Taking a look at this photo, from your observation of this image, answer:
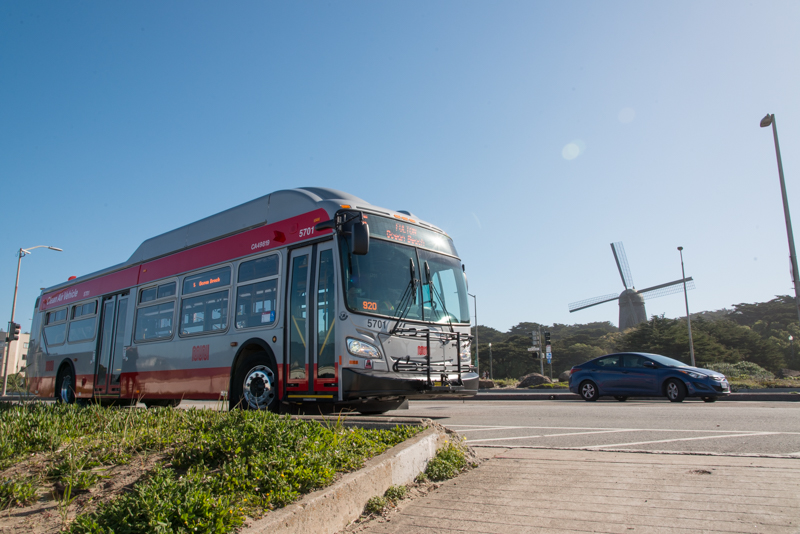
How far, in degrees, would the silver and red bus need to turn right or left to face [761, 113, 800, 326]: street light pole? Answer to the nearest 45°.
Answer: approximately 45° to its left

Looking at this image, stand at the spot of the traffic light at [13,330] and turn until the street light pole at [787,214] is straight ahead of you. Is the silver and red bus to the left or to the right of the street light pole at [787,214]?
right

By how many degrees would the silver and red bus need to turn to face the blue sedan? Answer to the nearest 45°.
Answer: approximately 90° to its left

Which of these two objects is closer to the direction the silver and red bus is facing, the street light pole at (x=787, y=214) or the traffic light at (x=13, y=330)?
the street light pole

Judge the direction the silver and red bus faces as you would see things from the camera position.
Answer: facing the viewer and to the right of the viewer

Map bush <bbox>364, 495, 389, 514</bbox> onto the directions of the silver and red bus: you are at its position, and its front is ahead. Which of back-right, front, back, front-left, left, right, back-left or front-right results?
front-right

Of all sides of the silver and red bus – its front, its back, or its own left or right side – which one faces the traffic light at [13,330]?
back

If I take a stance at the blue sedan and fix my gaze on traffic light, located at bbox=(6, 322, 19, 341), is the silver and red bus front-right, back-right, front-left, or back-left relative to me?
front-left

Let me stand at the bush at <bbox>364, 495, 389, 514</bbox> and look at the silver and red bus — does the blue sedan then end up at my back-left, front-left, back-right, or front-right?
front-right

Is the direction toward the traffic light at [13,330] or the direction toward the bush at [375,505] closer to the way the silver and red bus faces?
the bush

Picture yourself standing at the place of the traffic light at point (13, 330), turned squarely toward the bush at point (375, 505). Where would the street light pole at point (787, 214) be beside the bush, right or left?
left

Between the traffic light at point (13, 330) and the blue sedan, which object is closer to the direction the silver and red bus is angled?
the blue sedan
